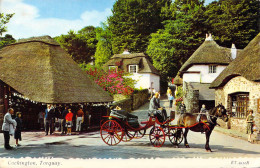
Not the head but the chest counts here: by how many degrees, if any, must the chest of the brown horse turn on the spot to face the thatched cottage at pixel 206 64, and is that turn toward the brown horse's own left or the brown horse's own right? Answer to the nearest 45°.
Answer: approximately 90° to the brown horse's own left

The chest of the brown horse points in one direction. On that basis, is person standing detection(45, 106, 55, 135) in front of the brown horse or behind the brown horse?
behind

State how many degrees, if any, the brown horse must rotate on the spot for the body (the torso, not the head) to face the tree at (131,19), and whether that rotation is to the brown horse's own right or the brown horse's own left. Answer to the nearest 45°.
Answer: approximately 135° to the brown horse's own left

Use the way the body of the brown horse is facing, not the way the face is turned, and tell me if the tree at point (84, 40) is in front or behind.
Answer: behind

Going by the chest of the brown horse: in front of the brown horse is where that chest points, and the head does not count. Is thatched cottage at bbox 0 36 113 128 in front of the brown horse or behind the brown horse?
behind

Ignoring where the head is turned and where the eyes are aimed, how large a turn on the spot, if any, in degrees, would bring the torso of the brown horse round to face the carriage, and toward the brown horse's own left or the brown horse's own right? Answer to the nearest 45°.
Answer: approximately 180°

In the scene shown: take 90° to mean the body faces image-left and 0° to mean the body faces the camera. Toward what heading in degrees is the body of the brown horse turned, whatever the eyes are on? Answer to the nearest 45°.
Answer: approximately 270°
